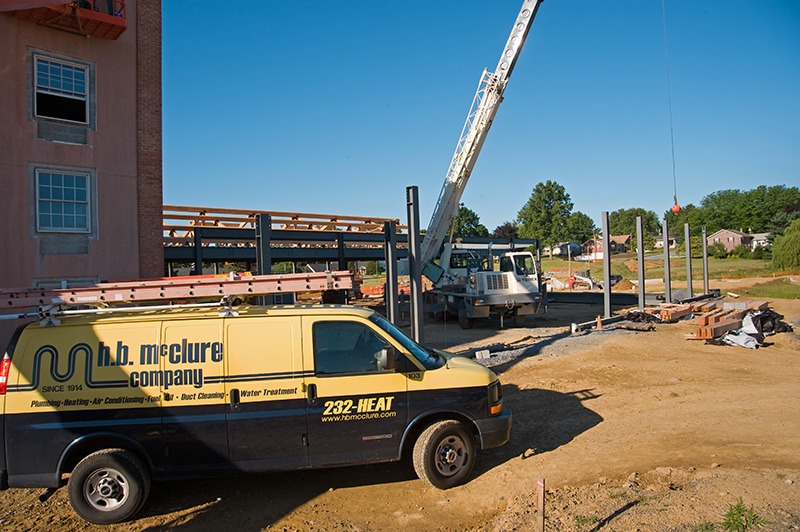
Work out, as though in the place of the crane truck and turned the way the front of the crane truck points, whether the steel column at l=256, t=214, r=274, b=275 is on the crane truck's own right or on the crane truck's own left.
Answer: on the crane truck's own right

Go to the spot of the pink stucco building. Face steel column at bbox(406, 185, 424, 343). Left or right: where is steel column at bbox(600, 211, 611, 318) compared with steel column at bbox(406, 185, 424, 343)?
left

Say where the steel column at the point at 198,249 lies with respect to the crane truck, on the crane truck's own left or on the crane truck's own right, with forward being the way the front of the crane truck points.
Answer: on the crane truck's own right

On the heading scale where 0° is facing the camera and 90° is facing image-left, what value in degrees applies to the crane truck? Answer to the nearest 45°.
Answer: approximately 315°

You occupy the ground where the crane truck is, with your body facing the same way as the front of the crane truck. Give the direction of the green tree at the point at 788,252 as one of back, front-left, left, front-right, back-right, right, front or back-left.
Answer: left

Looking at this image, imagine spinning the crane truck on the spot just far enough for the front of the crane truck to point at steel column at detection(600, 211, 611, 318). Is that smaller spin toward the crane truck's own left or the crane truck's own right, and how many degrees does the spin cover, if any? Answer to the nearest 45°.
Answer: approximately 45° to the crane truck's own left

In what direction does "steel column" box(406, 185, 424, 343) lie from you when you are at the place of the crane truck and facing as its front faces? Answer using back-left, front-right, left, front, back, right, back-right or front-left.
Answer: front-right

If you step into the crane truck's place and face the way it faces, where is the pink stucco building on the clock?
The pink stucco building is roughly at 3 o'clock from the crane truck.
